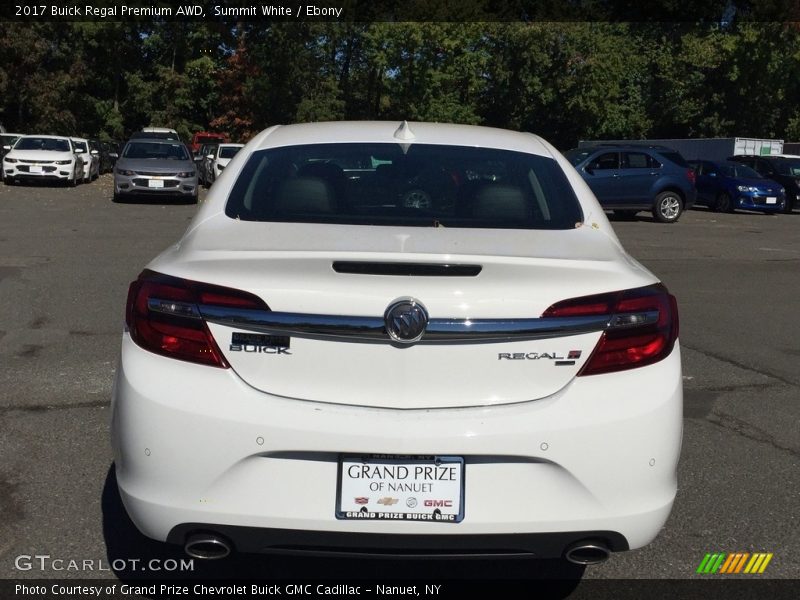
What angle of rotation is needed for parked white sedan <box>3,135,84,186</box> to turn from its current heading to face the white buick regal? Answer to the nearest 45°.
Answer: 0° — it already faces it

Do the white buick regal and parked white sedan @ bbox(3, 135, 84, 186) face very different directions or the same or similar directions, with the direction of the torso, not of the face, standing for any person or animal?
very different directions

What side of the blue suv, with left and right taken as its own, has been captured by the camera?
left

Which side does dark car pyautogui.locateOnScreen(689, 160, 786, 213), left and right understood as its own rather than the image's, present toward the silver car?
right

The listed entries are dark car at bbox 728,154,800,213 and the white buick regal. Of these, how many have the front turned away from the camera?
1

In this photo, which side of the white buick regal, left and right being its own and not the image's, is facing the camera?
back

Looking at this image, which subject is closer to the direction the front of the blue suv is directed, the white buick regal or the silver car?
the silver car

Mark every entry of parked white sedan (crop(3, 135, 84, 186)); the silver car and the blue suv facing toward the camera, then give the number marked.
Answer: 2

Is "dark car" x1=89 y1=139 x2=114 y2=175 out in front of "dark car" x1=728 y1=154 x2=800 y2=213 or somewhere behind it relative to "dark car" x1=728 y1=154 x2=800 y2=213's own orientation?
behind
